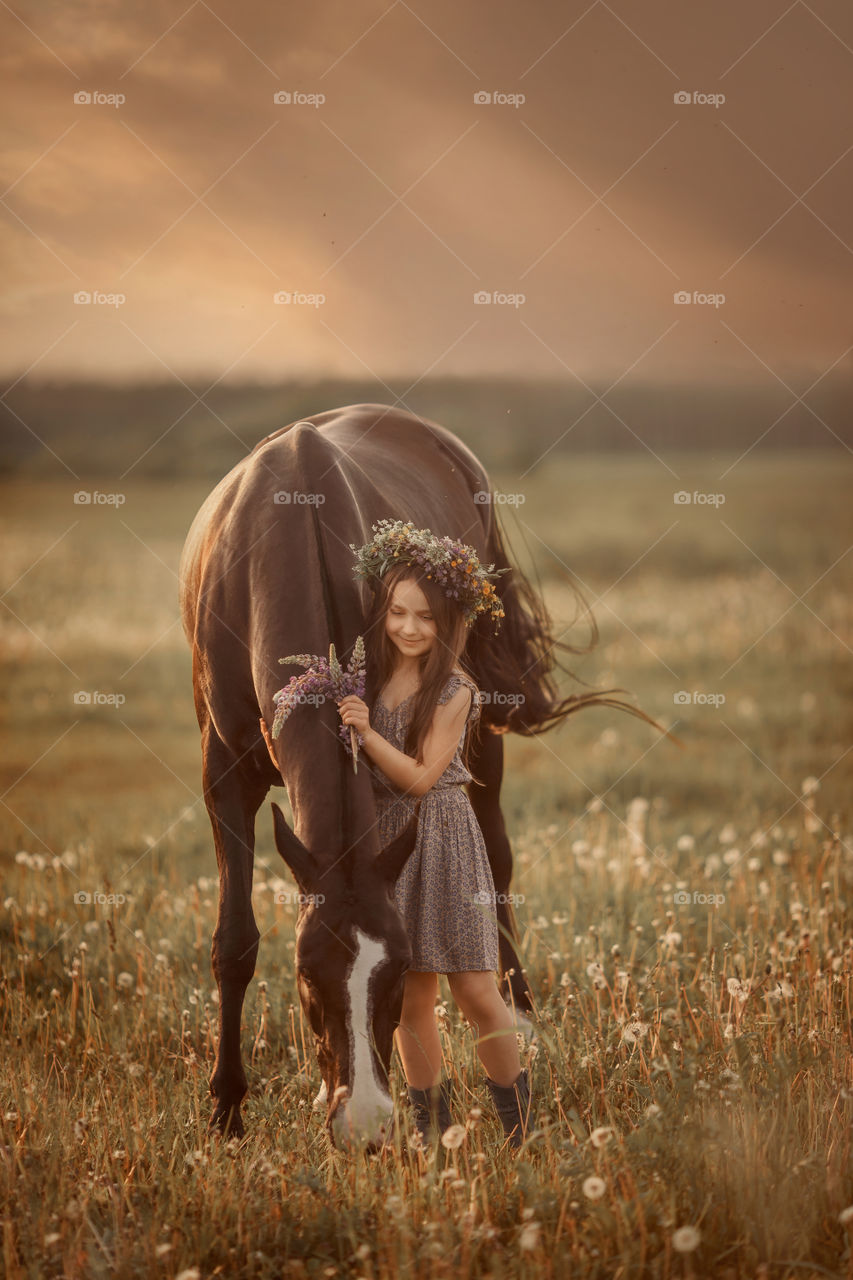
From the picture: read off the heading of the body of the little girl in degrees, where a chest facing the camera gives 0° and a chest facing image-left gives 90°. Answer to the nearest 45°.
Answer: approximately 45°
